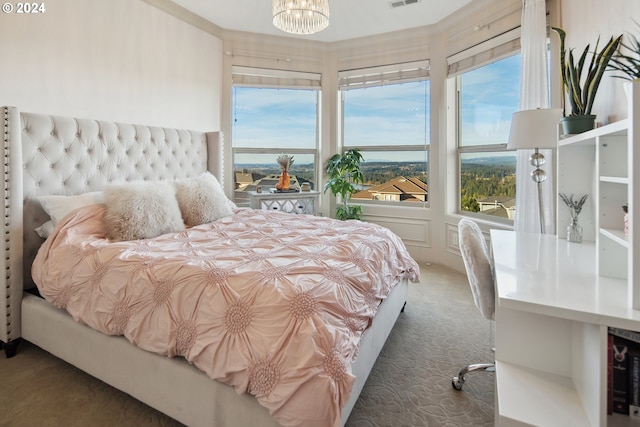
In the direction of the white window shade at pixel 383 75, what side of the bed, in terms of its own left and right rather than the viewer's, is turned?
left

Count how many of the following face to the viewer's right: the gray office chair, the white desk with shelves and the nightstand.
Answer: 1

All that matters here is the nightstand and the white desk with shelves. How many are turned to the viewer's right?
0

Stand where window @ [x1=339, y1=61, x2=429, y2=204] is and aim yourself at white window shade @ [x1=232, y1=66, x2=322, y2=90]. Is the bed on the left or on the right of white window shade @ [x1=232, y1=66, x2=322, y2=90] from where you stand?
left

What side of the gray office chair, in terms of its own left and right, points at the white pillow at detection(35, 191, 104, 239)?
back

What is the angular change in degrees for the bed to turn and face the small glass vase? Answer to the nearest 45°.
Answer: approximately 45° to its left

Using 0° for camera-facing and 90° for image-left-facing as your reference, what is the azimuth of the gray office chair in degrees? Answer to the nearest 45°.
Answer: approximately 270°

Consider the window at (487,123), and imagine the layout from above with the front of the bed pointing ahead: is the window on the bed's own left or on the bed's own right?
on the bed's own left
